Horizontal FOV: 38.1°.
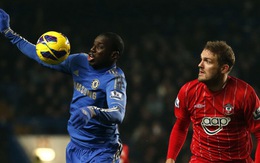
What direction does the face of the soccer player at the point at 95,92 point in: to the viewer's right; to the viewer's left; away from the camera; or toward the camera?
to the viewer's left

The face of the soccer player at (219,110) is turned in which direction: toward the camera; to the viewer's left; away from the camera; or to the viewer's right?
to the viewer's left

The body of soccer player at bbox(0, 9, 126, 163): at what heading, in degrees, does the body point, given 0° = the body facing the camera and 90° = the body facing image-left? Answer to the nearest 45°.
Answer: approximately 45°

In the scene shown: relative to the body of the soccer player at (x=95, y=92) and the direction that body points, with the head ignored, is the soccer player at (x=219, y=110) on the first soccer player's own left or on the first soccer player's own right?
on the first soccer player's own left
